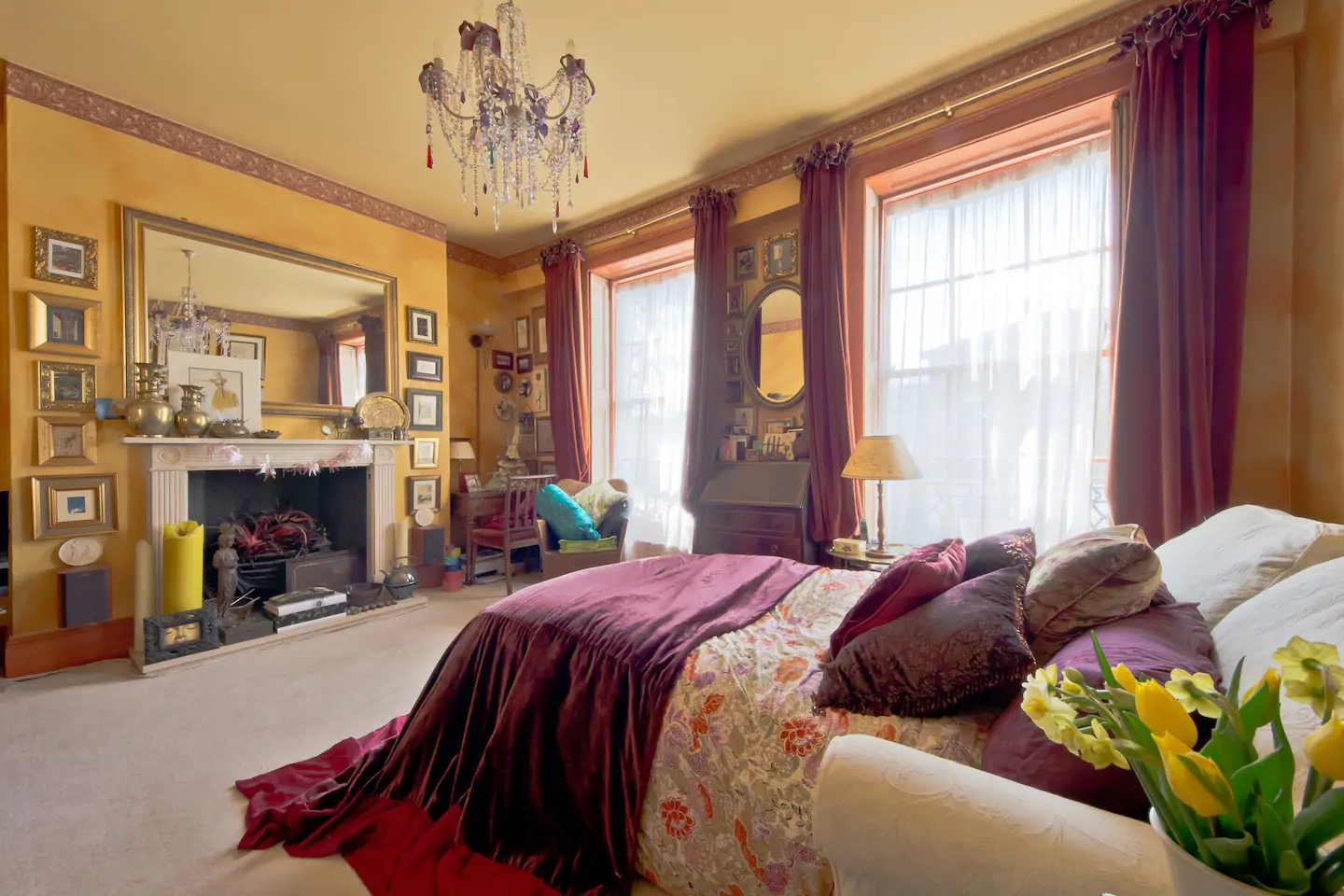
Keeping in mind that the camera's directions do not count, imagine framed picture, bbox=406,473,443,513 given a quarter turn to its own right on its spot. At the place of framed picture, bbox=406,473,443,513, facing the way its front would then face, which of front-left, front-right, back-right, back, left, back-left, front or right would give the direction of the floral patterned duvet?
front-left

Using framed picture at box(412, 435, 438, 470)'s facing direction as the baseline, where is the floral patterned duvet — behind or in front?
in front

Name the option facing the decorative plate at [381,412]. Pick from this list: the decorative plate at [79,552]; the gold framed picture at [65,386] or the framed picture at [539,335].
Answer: the framed picture

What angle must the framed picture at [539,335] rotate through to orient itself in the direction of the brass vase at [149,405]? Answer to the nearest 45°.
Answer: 0° — it already faces it

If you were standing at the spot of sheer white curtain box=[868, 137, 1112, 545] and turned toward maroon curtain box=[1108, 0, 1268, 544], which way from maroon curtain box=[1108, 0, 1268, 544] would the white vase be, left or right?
right

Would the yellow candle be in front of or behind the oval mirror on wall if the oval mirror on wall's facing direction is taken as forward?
in front

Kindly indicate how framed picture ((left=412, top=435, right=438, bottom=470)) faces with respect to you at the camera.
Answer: facing the viewer and to the right of the viewer

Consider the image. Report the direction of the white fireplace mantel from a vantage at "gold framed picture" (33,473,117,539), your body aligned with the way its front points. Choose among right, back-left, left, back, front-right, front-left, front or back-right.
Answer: left

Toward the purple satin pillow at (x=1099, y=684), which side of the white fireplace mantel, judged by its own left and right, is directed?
front

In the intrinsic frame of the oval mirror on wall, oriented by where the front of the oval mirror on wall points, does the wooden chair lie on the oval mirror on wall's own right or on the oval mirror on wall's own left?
on the oval mirror on wall's own right

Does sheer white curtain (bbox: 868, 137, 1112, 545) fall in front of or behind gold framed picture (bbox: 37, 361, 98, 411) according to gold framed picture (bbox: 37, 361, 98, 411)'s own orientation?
in front

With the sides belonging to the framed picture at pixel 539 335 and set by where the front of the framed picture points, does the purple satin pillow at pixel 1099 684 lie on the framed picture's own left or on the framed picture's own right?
on the framed picture's own left

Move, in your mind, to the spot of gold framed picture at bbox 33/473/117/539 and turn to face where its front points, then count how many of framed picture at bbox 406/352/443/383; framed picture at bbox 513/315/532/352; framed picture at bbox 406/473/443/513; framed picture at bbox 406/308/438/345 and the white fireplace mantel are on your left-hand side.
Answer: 5

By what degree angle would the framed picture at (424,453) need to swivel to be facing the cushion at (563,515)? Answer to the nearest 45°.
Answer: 0° — it already faces it

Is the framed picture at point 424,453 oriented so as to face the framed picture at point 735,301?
yes

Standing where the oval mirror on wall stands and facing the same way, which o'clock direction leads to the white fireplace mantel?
The white fireplace mantel is roughly at 1 o'clock from the oval mirror on wall.
